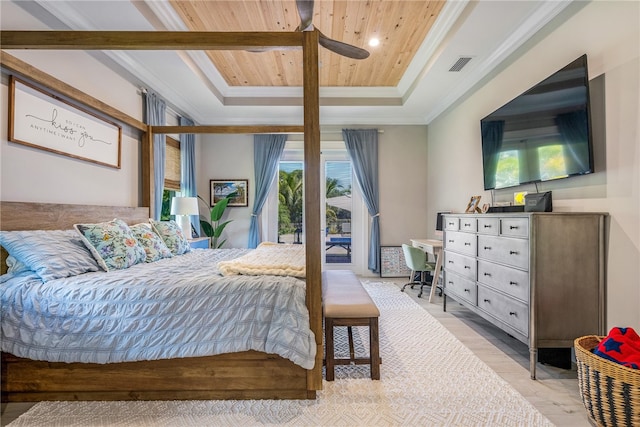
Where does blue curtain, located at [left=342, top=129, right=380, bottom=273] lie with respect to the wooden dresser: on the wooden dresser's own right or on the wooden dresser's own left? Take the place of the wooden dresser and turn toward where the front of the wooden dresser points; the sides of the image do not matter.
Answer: on the wooden dresser's own right

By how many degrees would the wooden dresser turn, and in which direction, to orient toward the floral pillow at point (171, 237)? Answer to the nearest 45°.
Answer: approximately 45° to its right

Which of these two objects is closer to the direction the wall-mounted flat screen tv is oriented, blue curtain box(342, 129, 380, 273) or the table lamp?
the table lamp

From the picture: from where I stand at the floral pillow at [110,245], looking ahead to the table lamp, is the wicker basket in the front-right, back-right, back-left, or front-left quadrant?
back-right

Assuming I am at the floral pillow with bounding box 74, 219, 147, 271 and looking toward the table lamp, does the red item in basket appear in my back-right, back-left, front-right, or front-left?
back-right

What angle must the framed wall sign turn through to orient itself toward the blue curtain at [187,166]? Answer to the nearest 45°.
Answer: approximately 90° to its left

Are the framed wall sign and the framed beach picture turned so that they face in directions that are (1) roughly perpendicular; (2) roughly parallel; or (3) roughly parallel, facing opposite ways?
roughly perpendicular
